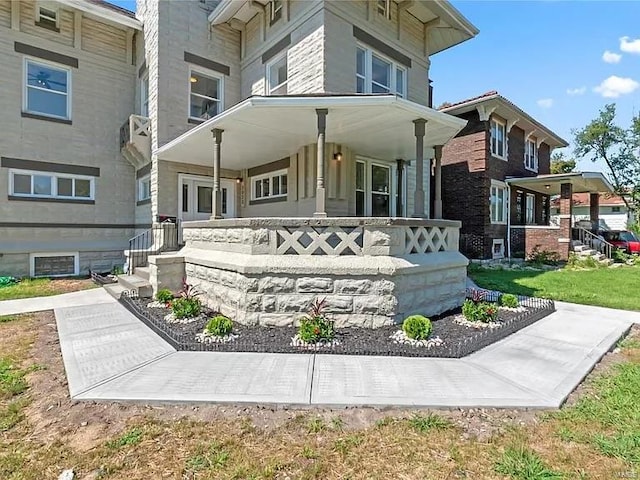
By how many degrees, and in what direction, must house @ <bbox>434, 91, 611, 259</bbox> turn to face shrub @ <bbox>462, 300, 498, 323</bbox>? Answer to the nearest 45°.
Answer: approximately 45° to its right

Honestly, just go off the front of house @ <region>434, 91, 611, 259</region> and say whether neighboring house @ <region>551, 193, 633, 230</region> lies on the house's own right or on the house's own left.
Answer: on the house's own left

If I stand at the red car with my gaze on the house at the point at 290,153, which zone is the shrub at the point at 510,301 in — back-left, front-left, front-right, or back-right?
front-left

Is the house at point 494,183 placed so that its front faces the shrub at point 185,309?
no

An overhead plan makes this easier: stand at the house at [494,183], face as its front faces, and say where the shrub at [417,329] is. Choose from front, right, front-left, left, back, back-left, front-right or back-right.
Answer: front-right

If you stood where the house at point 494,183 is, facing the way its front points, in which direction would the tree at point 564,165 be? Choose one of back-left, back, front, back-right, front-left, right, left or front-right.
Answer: back-left

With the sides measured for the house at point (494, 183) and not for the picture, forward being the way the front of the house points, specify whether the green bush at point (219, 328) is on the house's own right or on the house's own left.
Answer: on the house's own right

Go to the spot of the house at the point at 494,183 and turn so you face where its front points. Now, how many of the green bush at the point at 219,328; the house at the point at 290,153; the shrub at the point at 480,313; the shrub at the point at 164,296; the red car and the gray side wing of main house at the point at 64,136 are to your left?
1

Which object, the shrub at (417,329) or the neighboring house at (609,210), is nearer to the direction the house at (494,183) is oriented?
the shrub

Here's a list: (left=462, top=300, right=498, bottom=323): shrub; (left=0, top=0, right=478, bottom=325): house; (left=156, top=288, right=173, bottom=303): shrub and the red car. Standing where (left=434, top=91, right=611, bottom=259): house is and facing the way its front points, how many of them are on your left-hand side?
1

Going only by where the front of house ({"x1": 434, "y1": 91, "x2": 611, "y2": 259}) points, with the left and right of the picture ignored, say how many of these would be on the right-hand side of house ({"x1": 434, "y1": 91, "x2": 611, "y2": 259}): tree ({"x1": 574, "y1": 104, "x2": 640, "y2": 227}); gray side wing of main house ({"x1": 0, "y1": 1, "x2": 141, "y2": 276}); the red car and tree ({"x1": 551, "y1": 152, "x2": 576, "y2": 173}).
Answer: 1

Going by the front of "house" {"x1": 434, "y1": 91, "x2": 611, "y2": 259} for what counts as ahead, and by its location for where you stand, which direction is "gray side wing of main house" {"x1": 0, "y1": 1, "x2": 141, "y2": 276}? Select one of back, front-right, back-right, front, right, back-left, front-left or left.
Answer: right

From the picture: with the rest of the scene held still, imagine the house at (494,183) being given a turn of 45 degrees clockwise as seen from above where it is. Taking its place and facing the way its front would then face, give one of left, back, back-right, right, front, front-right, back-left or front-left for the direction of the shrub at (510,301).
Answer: front
